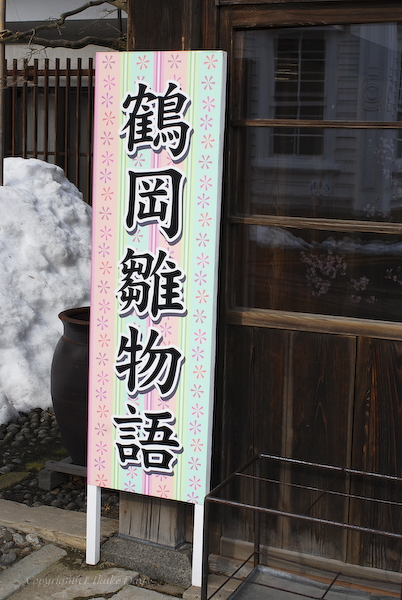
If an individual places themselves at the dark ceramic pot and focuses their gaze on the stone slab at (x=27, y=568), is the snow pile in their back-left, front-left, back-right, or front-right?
back-right

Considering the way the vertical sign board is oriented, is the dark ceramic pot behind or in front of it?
behind

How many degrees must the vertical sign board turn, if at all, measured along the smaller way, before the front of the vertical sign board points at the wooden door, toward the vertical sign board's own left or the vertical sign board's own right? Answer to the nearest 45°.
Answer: approximately 90° to the vertical sign board's own left

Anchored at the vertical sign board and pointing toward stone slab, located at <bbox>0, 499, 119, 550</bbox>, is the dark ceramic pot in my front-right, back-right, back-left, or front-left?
front-right

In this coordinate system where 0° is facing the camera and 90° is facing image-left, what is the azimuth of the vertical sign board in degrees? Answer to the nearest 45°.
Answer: approximately 0°

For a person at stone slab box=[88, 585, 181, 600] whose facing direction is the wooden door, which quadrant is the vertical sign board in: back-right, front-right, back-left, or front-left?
front-left
